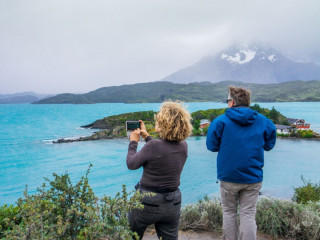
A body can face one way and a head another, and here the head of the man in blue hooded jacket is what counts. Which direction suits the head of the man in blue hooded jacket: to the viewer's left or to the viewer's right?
to the viewer's left

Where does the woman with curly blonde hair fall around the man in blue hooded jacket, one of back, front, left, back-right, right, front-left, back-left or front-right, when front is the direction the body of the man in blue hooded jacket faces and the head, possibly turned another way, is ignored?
back-left

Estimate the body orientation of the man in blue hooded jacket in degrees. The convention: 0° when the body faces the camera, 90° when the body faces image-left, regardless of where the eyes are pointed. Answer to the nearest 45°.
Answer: approximately 180°

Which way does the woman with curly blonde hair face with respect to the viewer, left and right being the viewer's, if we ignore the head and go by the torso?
facing away from the viewer and to the left of the viewer

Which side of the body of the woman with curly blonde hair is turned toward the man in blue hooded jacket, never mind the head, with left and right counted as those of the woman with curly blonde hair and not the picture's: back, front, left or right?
right

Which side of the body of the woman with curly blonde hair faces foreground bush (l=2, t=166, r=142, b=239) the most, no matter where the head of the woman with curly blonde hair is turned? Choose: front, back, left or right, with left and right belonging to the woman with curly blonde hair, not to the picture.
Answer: left

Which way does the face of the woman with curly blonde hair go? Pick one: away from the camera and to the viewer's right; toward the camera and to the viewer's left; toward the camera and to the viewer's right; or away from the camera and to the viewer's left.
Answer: away from the camera and to the viewer's left
